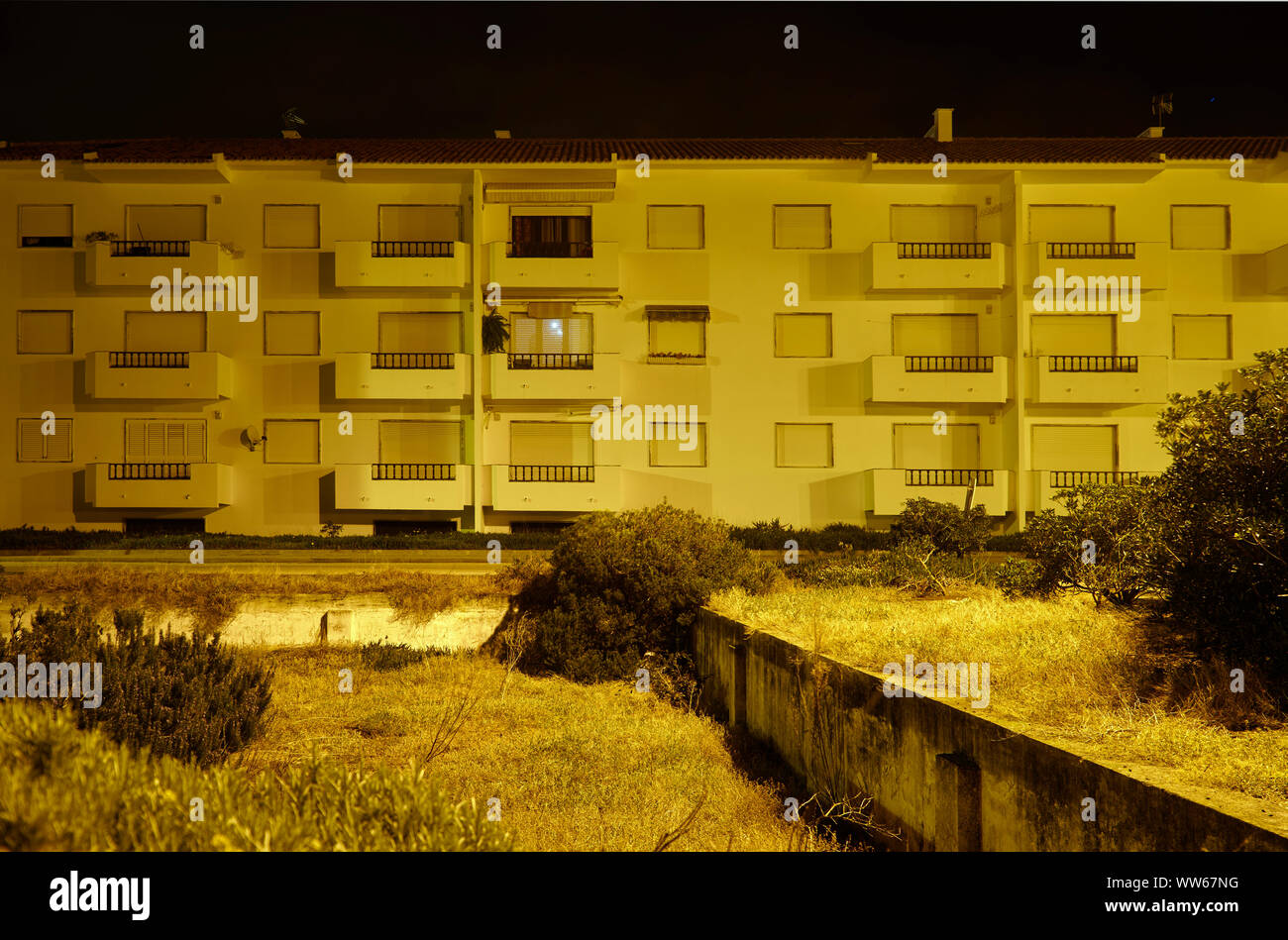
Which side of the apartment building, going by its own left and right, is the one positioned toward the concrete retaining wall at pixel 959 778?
front

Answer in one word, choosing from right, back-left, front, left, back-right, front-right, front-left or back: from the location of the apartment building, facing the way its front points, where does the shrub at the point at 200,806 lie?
front

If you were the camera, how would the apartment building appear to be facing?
facing the viewer

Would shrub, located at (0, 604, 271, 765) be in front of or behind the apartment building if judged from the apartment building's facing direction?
in front

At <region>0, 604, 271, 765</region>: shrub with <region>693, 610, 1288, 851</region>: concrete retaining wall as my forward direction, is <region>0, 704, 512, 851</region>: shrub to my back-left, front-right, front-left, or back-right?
front-right

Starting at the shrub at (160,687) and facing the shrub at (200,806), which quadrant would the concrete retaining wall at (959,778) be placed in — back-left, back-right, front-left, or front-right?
front-left

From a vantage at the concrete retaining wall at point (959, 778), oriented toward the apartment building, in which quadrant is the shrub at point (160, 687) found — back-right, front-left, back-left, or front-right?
front-left

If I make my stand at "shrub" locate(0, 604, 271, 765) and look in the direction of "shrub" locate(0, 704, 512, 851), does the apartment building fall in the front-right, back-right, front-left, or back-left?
back-left
